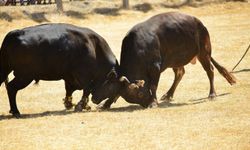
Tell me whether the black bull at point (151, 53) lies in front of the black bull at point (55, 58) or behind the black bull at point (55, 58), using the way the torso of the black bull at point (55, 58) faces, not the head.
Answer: in front

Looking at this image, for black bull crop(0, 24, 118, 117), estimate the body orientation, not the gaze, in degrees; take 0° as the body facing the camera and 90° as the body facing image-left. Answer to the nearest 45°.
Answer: approximately 270°
